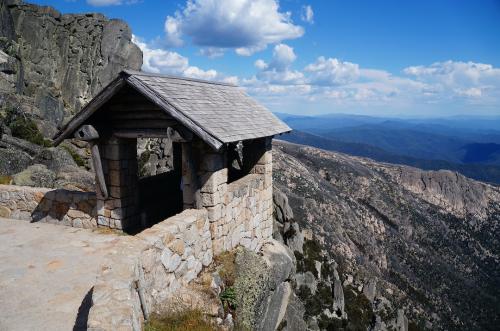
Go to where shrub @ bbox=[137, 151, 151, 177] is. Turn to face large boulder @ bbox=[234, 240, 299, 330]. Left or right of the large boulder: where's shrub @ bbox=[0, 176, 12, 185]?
right

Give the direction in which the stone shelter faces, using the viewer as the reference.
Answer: facing the viewer and to the left of the viewer

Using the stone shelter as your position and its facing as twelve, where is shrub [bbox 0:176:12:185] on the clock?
The shrub is roughly at 3 o'clock from the stone shelter.

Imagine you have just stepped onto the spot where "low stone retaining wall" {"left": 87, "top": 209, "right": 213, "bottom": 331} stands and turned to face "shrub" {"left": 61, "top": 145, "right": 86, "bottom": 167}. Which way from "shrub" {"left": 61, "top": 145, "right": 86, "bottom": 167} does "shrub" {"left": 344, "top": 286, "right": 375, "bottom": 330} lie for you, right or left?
right

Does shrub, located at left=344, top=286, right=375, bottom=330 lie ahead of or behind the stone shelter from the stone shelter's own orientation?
behind

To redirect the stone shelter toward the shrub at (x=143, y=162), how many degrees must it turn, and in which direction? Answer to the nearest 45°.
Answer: approximately 135° to its right

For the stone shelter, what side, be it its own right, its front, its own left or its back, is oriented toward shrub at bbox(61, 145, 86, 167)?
right

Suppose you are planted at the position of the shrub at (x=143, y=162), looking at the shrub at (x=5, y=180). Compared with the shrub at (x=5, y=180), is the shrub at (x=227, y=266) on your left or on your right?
left

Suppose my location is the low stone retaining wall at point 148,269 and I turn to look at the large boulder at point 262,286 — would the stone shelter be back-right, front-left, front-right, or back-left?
front-left
